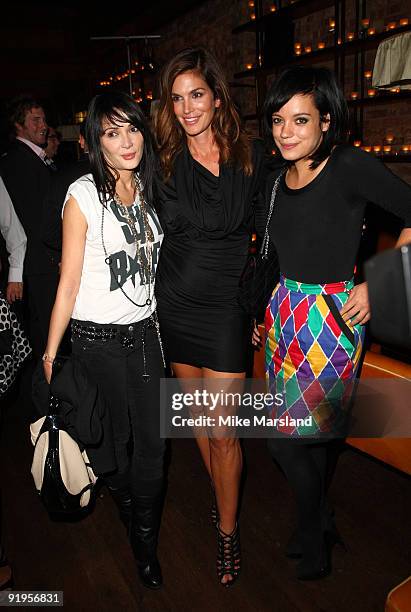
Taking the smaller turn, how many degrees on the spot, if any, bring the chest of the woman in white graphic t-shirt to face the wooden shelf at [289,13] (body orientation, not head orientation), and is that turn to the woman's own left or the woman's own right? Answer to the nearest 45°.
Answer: approximately 90° to the woman's own left

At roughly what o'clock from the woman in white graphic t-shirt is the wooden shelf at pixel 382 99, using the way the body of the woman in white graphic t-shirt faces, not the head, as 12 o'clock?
The wooden shelf is roughly at 9 o'clock from the woman in white graphic t-shirt.

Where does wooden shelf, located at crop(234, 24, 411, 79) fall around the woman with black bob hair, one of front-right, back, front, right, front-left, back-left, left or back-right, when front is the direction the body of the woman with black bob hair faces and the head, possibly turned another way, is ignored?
back-right

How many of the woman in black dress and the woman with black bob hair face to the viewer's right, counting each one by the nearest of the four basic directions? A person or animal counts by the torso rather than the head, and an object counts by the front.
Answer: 0

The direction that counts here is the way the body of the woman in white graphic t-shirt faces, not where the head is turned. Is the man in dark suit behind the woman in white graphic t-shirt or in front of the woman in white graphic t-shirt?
behind

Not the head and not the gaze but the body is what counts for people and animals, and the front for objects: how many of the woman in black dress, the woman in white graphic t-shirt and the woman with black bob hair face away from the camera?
0

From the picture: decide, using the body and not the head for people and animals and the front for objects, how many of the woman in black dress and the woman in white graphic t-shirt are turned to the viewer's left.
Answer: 0

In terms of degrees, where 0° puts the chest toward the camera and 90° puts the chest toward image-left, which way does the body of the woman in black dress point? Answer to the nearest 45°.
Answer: approximately 0°

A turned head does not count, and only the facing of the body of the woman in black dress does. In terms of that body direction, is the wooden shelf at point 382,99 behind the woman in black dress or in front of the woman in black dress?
behind

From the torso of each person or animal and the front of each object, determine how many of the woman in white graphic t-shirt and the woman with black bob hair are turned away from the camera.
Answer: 0

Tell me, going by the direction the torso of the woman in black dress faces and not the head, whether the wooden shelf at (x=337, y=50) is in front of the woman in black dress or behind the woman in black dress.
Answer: behind

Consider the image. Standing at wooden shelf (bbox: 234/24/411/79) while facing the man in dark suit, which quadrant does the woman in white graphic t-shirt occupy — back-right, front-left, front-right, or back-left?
front-left
